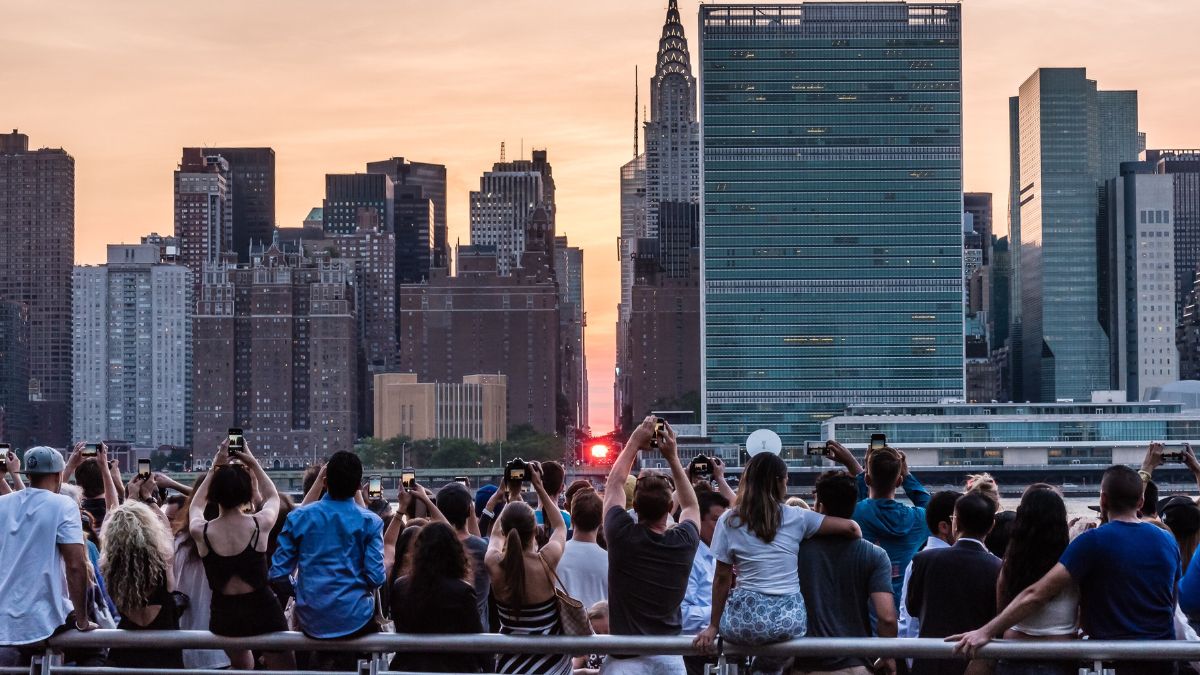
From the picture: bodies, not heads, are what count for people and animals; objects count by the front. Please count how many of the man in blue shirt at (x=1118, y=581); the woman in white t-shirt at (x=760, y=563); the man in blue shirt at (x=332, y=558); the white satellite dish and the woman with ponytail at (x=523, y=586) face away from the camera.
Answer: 4

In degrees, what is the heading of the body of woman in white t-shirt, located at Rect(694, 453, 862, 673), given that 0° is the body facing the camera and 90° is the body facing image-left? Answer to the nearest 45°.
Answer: approximately 180°

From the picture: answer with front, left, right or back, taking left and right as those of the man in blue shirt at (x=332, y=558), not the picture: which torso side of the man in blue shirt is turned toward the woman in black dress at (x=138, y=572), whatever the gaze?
left

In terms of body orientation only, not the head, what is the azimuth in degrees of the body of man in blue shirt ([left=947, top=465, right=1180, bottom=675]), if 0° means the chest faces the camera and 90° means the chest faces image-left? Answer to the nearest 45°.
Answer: approximately 180°

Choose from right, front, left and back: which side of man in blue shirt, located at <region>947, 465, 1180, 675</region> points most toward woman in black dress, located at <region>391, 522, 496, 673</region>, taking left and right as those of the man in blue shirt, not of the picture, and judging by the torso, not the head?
left

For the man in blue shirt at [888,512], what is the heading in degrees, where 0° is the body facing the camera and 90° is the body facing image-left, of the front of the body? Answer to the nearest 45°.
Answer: approximately 180°

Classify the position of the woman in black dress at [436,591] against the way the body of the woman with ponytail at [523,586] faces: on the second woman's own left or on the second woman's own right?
on the second woman's own left

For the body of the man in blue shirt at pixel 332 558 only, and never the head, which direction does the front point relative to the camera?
away from the camera
